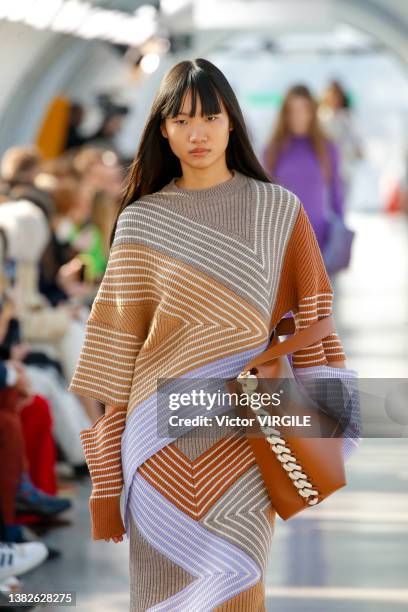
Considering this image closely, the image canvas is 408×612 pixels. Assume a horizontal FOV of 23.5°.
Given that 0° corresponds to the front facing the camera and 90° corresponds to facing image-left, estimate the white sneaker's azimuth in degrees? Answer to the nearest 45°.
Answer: approximately 270°

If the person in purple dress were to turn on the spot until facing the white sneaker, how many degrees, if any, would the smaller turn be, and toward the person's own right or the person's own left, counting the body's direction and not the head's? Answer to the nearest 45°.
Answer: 0° — they already face it

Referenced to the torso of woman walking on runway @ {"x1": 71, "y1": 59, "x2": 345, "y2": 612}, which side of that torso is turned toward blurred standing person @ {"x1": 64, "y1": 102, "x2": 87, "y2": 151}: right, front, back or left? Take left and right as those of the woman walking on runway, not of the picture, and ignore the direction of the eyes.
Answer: back

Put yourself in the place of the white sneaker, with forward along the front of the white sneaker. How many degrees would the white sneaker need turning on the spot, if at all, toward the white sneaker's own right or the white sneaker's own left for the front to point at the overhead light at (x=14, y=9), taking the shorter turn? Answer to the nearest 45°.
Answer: approximately 90° to the white sneaker's own left

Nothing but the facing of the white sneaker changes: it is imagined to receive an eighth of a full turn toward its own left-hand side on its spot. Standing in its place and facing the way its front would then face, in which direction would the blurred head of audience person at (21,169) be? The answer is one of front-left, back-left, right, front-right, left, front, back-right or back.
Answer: front-left

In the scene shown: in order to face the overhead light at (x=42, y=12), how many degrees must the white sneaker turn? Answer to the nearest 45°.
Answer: approximately 90° to its left

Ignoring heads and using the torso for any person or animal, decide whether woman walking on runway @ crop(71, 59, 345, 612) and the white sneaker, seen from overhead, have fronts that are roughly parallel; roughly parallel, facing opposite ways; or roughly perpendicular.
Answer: roughly perpendicular

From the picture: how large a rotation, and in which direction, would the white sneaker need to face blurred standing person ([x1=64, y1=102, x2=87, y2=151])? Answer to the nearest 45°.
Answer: approximately 90° to its left
